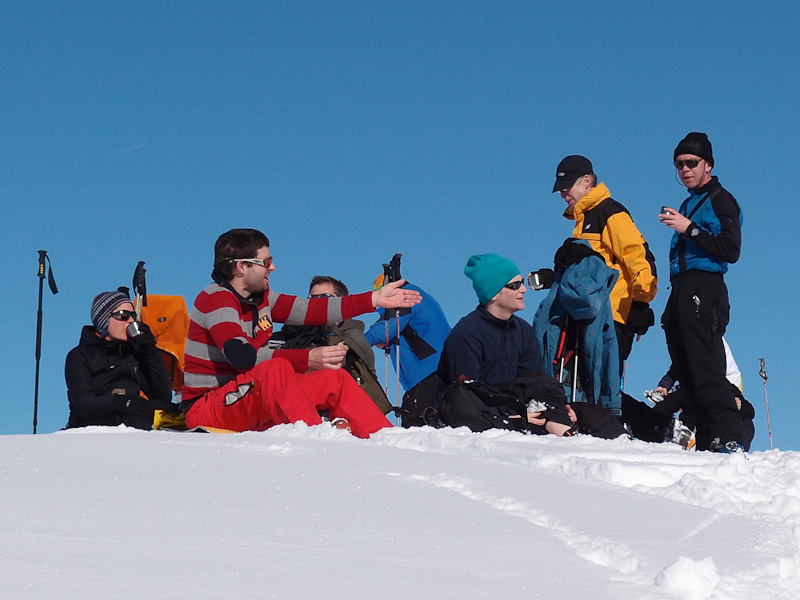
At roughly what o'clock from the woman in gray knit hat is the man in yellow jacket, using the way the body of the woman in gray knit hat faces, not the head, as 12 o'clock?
The man in yellow jacket is roughly at 11 o'clock from the woman in gray knit hat.

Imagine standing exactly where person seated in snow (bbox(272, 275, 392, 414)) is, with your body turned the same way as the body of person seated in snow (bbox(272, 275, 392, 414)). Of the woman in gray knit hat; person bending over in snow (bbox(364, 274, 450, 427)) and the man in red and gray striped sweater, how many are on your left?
1

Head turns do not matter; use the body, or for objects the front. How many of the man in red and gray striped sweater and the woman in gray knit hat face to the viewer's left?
0

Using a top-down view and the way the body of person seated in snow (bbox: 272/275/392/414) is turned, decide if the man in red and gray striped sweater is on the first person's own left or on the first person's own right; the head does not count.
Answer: on the first person's own right

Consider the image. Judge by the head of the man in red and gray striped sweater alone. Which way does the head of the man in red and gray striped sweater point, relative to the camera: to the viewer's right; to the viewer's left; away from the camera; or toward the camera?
to the viewer's right

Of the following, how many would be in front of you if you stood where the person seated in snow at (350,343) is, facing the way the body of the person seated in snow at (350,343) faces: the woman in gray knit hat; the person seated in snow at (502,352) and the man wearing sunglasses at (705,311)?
2

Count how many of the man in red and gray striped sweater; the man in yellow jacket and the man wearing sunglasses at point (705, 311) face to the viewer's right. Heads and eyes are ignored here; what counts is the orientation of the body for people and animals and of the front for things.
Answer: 1

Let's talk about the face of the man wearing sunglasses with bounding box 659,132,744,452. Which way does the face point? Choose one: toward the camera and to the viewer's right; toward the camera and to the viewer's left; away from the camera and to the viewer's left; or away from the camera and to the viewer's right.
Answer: toward the camera and to the viewer's left

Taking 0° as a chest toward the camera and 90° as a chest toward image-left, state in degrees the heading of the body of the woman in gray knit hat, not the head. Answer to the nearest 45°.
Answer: approximately 315°
